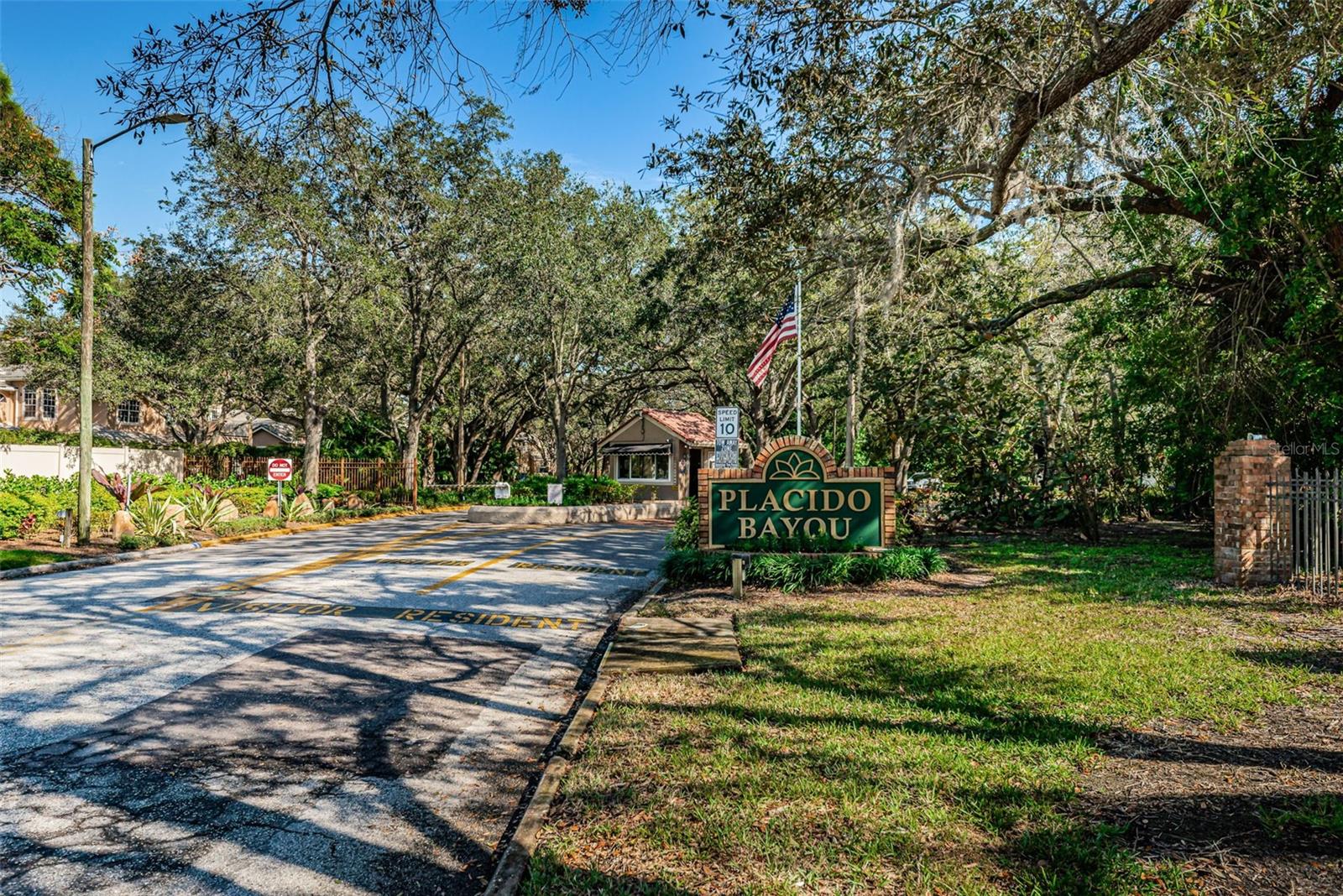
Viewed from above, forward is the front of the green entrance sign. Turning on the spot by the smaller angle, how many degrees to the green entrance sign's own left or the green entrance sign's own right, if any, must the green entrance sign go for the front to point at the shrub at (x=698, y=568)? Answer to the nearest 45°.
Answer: approximately 90° to the green entrance sign's own right

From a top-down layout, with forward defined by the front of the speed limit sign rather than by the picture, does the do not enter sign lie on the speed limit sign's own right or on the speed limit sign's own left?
on the speed limit sign's own right

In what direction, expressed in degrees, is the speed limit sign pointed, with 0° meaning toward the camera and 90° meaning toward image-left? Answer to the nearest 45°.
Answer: approximately 0°

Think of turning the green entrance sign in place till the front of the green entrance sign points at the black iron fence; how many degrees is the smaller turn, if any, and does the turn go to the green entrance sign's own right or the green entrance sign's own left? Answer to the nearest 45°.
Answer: approximately 90° to the green entrance sign's own left

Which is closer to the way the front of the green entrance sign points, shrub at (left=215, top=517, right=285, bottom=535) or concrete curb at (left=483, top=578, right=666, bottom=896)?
the concrete curb

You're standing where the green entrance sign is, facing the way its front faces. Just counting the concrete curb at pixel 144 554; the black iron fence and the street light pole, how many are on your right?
2
